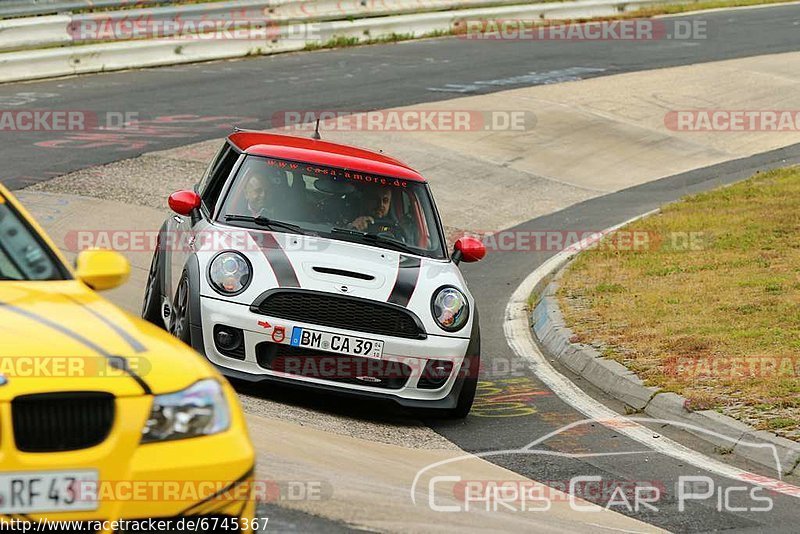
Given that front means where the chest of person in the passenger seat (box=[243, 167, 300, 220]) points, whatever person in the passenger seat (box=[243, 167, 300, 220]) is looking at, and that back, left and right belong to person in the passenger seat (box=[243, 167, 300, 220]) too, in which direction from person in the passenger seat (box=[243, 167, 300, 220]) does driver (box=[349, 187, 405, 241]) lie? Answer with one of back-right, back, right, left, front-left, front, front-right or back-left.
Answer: left

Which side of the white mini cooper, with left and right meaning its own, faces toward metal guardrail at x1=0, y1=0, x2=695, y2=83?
back

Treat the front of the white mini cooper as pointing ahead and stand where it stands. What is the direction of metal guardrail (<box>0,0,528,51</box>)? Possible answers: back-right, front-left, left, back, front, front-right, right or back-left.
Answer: back

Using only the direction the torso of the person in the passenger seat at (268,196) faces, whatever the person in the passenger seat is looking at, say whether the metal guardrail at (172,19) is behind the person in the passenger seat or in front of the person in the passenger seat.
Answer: behind

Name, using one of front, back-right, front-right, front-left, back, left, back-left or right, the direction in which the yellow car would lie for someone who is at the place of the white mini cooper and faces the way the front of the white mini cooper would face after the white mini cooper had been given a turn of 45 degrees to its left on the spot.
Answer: front-right

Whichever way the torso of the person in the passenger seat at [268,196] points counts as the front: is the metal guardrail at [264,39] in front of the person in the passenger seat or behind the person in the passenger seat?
behind

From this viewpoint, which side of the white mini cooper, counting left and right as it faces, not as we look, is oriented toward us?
front
